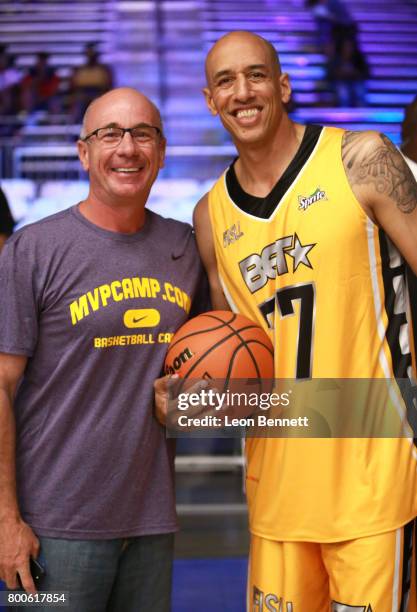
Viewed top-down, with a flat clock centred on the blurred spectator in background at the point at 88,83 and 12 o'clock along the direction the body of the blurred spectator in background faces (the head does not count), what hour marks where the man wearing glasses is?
The man wearing glasses is roughly at 12 o'clock from the blurred spectator in background.

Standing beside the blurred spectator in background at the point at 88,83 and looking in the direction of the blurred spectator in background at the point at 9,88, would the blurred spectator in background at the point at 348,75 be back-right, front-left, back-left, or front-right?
back-right

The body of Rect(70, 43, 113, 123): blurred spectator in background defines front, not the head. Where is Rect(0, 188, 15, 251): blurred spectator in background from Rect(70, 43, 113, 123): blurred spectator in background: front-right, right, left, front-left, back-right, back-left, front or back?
front

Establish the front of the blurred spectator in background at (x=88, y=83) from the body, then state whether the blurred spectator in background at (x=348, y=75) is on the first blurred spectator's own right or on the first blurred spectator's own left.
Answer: on the first blurred spectator's own left

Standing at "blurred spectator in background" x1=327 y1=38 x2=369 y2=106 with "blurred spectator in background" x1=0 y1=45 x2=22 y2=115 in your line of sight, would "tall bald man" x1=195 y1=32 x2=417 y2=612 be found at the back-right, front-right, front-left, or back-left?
front-left

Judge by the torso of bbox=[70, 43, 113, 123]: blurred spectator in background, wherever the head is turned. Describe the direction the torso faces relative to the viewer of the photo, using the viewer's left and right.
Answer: facing the viewer

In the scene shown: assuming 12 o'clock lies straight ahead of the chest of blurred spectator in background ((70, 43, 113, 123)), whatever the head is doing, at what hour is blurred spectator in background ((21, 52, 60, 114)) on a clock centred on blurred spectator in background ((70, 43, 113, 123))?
blurred spectator in background ((21, 52, 60, 114)) is roughly at 4 o'clock from blurred spectator in background ((70, 43, 113, 123)).

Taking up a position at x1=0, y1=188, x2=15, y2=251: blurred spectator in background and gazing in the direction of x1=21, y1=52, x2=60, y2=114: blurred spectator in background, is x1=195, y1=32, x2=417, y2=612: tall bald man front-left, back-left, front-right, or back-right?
back-right

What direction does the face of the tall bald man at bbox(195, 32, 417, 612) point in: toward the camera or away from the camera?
toward the camera
